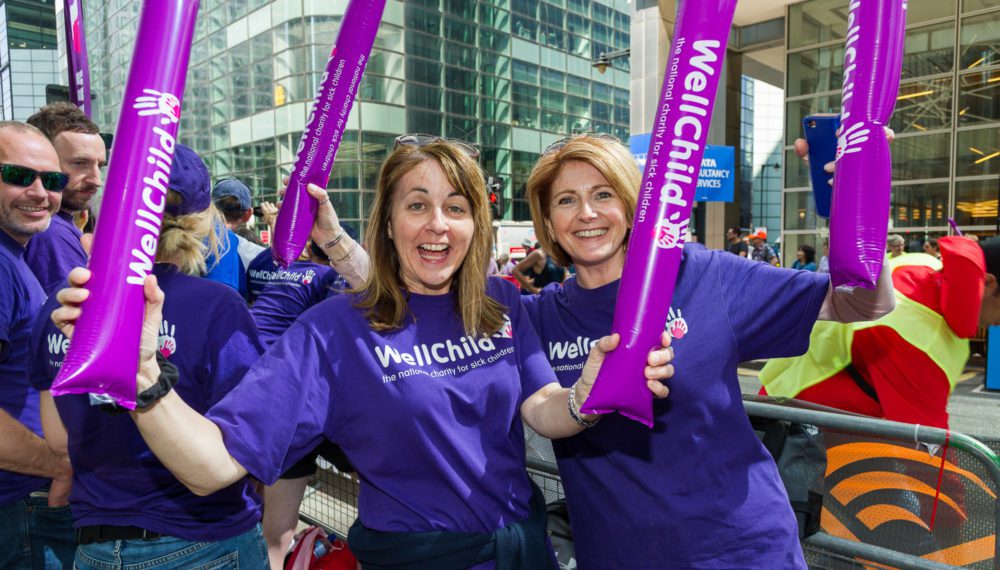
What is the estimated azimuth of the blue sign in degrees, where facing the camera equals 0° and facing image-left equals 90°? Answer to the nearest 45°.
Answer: approximately 0°

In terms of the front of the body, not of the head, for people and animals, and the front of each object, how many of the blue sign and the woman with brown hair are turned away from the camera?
0

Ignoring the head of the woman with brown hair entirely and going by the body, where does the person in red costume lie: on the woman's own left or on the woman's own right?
on the woman's own left

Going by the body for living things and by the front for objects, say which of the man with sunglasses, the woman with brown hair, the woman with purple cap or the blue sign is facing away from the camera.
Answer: the woman with purple cap

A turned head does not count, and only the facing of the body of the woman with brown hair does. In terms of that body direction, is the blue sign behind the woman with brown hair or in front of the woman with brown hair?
behind

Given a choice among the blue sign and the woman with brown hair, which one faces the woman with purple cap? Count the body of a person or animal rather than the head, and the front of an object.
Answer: the blue sign

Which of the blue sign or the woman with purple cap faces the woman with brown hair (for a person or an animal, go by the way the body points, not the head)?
the blue sign

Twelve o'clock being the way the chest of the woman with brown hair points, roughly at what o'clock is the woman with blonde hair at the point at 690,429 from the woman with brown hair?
The woman with blonde hair is roughly at 9 o'clock from the woman with brown hair.

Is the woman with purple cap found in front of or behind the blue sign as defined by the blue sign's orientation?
in front

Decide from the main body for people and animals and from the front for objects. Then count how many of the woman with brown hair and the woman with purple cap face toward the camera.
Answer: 1

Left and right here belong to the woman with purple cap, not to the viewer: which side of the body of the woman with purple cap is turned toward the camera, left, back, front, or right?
back

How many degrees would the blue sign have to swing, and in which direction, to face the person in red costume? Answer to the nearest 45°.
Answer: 0° — it already faces them

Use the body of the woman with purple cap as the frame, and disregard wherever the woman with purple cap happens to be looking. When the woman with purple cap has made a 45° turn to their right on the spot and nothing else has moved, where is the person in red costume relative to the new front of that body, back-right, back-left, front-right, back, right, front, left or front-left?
front-right
